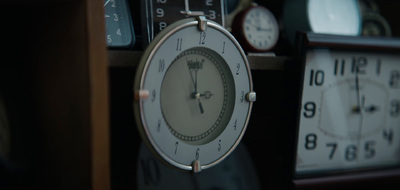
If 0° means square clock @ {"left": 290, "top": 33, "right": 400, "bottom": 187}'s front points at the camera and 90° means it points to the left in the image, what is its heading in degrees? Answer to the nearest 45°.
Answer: approximately 315°

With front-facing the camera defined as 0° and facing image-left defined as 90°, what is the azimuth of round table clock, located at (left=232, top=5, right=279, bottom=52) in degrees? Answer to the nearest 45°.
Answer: approximately 315°

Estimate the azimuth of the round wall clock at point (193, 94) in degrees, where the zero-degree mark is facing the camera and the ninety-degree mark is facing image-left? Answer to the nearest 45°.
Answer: approximately 315°
